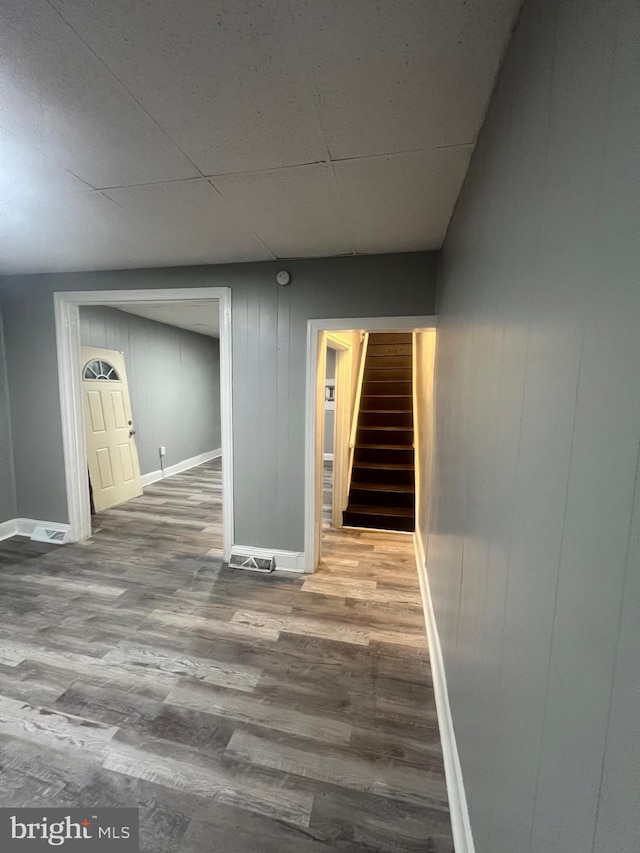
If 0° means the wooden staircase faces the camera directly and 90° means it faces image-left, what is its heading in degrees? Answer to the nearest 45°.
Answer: approximately 0°

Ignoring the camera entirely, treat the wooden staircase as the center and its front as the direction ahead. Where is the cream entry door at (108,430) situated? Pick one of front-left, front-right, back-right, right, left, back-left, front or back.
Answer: right
